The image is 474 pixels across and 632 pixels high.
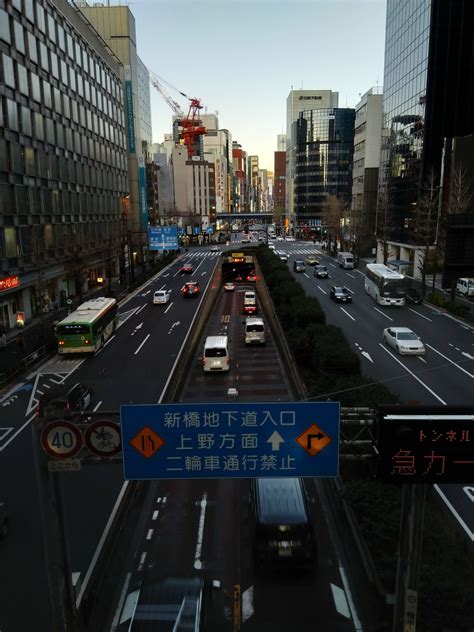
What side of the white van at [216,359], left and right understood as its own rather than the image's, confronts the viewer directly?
back

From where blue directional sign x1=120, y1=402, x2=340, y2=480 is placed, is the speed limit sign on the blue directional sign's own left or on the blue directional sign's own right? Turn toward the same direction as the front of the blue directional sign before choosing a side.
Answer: on the blue directional sign's own right

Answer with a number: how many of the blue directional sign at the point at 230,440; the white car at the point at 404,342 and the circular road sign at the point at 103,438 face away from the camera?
0

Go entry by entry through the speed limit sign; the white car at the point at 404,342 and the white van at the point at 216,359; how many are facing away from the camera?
1

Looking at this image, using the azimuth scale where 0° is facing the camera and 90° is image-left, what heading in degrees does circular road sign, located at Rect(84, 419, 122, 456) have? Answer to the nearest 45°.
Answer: approximately 0°

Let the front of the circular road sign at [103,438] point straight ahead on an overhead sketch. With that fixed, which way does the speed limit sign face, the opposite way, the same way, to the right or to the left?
the same way

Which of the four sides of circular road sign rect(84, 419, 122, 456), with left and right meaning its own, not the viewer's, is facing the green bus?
back

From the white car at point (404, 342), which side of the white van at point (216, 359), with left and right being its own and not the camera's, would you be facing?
right

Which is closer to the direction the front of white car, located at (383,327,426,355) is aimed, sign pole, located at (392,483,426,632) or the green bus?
the sign pole

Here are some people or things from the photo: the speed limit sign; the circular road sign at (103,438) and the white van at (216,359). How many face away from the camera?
1

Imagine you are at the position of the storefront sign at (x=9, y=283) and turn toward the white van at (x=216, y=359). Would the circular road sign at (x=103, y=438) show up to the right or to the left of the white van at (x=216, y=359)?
right

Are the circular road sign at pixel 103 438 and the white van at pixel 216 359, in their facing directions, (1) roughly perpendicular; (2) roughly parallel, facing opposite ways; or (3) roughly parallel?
roughly parallel, facing opposite ways

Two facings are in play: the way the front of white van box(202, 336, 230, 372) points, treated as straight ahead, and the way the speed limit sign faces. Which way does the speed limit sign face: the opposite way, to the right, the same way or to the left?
the opposite way

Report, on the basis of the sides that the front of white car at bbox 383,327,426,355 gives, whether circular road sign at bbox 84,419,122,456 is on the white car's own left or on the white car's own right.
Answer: on the white car's own right

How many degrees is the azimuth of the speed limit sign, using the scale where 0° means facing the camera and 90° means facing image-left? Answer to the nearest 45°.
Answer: approximately 0°

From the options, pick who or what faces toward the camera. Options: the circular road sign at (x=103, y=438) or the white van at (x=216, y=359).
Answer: the circular road sign

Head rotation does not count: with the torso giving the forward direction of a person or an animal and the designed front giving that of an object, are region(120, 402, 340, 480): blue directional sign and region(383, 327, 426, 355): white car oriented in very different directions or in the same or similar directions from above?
same or similar directions

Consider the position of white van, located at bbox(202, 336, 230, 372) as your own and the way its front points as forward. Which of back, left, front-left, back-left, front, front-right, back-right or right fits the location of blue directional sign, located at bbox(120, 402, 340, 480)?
back

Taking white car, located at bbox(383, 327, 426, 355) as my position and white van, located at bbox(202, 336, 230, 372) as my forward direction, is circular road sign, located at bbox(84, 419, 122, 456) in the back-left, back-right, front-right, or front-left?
front-left

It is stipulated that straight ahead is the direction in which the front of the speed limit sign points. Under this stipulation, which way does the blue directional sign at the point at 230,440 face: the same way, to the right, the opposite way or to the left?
the same way
